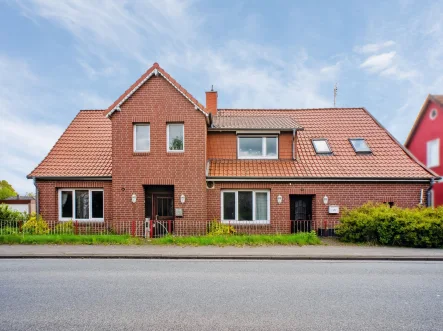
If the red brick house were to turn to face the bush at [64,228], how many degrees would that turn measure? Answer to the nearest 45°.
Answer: approximately 90° to its right

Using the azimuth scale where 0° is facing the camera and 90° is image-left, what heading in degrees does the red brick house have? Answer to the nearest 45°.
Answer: approximately 0°

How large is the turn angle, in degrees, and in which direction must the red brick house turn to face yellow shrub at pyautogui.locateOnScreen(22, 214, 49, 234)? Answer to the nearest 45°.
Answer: approximately 90° to its right

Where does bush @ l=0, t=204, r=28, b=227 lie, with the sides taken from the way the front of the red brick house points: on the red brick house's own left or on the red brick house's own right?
on the red brick house's own right

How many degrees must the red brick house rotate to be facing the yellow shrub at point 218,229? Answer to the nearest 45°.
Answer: approximately 45° to its left
